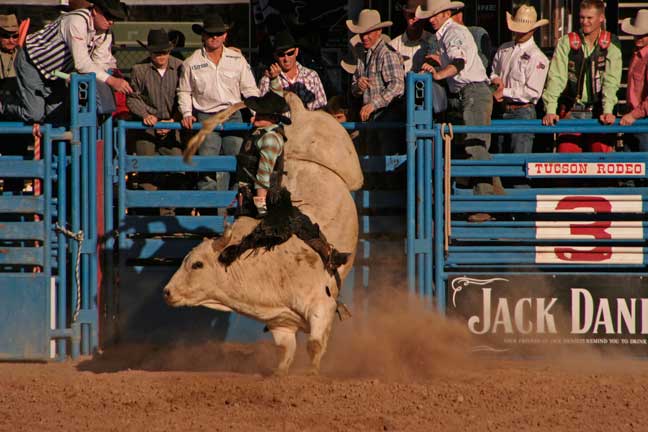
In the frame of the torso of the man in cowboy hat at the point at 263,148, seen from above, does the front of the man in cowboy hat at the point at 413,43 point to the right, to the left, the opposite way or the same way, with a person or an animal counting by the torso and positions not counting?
to the left

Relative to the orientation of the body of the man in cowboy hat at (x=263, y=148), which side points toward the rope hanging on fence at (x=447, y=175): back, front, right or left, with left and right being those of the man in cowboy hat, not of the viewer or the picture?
back

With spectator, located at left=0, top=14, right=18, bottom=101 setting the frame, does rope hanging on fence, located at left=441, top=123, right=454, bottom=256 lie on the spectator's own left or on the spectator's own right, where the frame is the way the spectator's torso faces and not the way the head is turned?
on the spectator's own left

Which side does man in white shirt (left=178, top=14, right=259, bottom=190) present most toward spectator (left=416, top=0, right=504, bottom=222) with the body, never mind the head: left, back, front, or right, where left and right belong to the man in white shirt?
left

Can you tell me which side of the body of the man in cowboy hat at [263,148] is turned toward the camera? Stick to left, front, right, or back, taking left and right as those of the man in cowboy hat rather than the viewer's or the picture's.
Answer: left

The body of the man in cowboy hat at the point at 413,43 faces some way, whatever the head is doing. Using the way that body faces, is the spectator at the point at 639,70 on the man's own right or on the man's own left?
on the man's own left

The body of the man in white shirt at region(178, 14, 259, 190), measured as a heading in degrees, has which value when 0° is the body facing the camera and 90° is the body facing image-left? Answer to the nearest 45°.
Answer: approximately 0°
